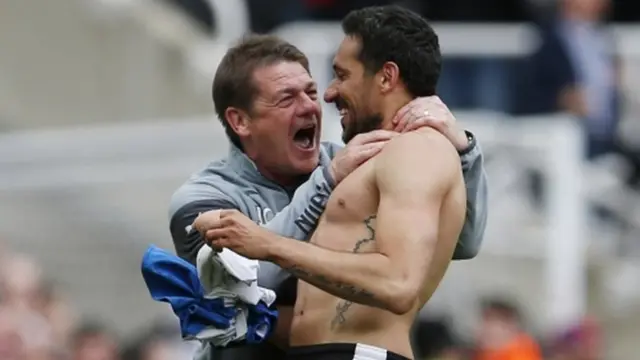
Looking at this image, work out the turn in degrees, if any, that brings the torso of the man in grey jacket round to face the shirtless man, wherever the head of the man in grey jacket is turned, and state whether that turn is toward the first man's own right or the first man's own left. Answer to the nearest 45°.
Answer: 0° — they already face them

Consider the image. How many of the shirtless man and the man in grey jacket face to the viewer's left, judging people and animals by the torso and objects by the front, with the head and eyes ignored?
1

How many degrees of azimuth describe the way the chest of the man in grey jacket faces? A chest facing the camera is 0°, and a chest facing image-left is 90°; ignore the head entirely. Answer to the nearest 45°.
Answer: approximately 315°

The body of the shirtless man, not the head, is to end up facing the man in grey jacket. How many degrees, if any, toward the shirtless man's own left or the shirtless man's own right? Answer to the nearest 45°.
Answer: approximately 45° to the shirtless man's own right

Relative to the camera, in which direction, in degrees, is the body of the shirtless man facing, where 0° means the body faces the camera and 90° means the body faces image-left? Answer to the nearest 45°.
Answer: approximately 90°
